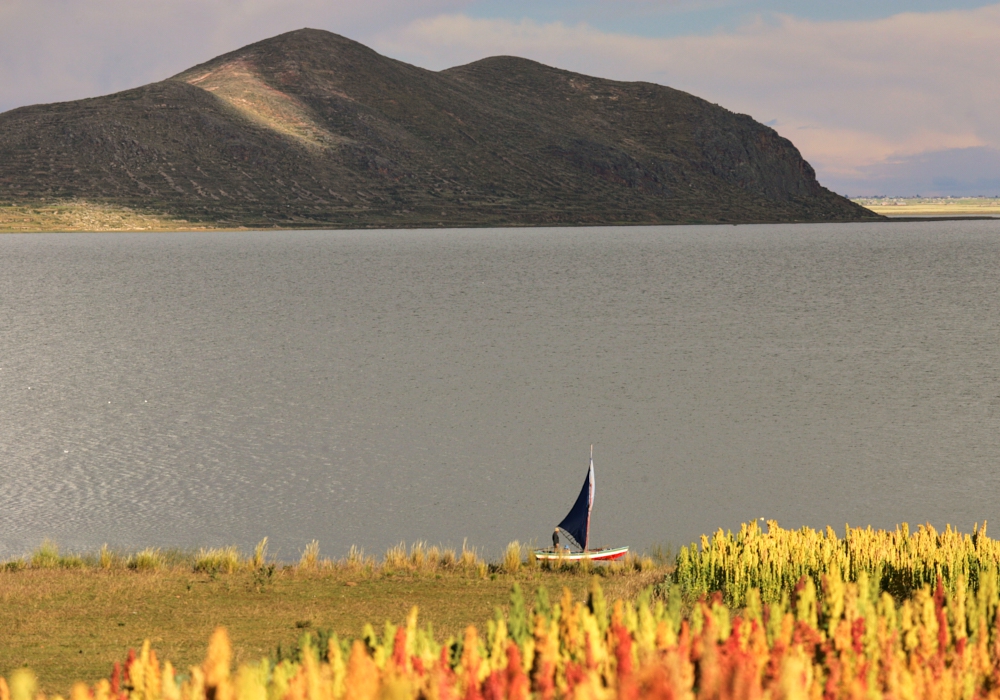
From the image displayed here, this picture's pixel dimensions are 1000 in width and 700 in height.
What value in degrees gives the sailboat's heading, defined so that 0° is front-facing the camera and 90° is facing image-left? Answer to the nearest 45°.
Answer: approximately 270°

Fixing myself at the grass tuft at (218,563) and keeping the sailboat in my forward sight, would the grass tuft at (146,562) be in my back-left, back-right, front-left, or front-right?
back-left

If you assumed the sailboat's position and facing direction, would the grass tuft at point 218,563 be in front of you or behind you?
behind

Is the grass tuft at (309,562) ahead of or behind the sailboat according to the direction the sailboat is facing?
behind

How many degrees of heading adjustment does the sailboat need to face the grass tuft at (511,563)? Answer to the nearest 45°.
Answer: approximately 135° to its right

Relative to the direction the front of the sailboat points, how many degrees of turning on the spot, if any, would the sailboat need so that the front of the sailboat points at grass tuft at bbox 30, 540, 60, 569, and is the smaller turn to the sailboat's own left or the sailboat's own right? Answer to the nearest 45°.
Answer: approximately 180°

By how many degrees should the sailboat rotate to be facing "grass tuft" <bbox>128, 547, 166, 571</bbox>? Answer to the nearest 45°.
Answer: approximately 180°
